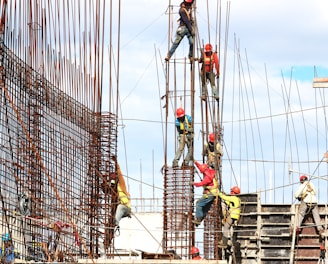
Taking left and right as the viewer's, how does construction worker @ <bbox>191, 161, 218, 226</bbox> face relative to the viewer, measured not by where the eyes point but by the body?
facing to the left of the viewer

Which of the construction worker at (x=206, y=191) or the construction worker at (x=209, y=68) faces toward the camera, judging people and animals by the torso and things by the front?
the construction worker at (x=209, y=68)

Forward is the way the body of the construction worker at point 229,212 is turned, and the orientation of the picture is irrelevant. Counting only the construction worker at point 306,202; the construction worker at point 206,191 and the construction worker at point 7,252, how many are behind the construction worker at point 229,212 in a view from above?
1

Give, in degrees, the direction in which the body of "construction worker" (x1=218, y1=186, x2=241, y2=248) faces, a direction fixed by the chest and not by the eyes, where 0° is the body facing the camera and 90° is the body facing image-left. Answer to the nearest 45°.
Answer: approximately 90°

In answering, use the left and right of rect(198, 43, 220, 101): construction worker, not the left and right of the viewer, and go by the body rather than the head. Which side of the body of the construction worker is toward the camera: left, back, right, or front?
front

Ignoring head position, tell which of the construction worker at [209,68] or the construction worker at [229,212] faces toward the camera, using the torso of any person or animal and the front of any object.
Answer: the construction worker at [209,68]

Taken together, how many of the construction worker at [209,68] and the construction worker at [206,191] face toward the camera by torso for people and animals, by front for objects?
1
